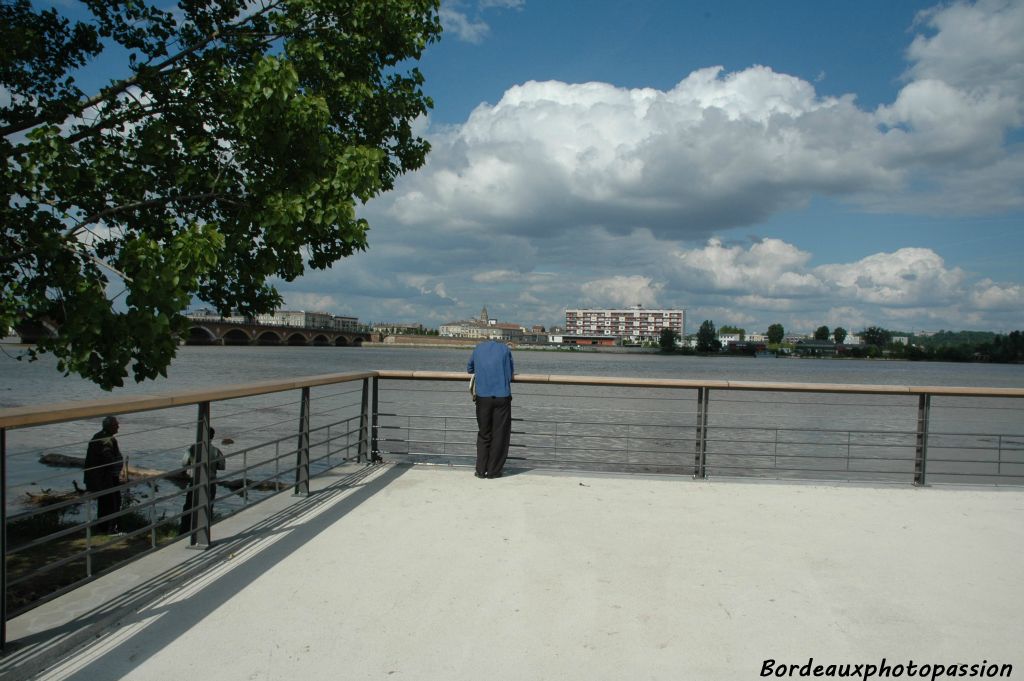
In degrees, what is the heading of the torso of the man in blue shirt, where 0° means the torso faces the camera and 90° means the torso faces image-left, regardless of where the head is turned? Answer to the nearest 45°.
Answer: approximately 180°
